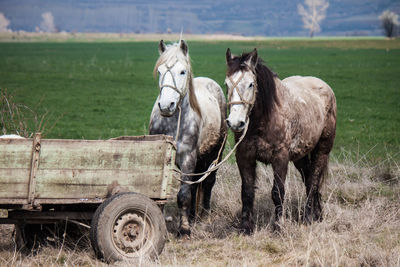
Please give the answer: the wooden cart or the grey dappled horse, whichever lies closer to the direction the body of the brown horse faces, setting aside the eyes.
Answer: the wooden cart

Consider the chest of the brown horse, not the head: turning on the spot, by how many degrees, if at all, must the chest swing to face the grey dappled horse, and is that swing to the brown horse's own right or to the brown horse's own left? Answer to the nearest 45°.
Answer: approximately 45° to the brown horse's own right

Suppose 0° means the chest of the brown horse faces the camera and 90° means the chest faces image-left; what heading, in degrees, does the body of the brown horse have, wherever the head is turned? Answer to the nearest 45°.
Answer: approximately 45°

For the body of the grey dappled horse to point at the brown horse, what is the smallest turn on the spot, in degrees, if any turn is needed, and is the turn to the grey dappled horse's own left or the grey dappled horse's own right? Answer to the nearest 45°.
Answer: approximately 135° to the grey dappled horse's own left

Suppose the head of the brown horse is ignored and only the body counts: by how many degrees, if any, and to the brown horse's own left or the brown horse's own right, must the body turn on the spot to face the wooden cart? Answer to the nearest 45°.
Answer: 0° — it already faces it

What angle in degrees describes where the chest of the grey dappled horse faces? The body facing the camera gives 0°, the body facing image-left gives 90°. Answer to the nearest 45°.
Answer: approximately 45°

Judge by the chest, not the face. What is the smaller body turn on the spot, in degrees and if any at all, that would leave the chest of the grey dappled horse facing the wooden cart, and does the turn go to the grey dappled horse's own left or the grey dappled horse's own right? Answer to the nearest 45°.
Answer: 0° — it already faces it
